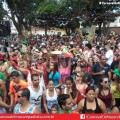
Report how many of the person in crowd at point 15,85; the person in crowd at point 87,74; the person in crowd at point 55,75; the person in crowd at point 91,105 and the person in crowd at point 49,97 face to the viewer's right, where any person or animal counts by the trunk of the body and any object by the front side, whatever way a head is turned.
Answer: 0

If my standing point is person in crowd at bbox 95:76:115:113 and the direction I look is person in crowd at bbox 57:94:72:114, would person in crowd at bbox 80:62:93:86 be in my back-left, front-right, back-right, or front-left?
back-right

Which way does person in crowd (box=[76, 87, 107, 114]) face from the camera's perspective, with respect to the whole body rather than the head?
toward the camera

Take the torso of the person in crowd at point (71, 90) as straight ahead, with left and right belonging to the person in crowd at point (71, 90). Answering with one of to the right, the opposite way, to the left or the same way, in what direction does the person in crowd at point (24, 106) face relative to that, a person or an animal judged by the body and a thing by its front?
the same way

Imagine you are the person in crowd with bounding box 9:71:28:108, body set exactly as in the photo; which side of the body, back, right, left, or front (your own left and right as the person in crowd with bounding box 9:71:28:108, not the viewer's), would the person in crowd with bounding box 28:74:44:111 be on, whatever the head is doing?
left

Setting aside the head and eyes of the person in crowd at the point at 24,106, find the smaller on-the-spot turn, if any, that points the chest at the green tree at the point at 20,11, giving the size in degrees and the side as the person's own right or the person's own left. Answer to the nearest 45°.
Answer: approximately 135° to the person's own right

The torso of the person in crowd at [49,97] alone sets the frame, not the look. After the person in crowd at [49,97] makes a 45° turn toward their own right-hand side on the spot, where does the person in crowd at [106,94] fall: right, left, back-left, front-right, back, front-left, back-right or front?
back-left

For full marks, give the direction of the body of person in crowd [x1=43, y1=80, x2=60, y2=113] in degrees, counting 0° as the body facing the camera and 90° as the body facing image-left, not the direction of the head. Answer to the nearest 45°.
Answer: approximately 0°

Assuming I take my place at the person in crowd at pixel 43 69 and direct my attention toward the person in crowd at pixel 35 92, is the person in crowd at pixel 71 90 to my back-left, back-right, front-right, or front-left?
front-left

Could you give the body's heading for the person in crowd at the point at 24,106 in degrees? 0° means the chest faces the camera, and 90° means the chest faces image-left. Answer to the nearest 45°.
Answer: approximately 45°
